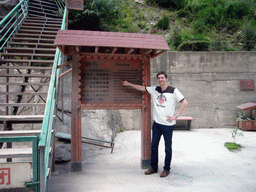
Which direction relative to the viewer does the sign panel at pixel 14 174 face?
toward the camera

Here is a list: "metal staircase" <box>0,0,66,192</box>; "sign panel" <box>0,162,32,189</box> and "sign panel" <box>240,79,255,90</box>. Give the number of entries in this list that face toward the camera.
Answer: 3

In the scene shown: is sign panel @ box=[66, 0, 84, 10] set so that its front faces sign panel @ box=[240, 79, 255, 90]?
no

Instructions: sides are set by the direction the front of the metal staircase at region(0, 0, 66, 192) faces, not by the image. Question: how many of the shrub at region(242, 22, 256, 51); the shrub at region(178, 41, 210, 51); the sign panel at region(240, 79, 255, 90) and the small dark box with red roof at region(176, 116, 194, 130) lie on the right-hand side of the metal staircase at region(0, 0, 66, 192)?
0

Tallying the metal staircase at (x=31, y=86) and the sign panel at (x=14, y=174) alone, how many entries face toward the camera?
2

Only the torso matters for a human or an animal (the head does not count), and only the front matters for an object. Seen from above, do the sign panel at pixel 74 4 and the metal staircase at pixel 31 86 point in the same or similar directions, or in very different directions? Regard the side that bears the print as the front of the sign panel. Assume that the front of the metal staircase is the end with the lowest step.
same or similar directions

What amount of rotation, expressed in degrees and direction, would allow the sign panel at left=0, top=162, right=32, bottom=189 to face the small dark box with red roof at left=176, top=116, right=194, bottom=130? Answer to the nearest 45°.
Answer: approximately 135° to its left

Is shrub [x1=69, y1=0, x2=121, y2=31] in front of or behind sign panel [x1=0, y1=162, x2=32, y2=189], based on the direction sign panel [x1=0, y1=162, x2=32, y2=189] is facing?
behind

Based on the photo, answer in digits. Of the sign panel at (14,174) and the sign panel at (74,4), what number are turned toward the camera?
2

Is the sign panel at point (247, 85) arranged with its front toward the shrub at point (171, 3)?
no

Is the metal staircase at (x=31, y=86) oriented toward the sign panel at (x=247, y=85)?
no

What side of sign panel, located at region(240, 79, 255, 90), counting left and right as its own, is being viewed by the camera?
front

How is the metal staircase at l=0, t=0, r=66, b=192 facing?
toward the camera

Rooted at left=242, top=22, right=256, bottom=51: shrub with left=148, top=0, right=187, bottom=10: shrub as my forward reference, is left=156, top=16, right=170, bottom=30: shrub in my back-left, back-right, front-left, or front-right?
front-left

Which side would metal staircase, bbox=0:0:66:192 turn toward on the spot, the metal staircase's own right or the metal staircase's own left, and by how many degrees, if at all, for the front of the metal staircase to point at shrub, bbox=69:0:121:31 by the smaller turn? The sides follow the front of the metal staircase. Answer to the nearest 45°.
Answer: approximately 135° to the metal staircase's own left

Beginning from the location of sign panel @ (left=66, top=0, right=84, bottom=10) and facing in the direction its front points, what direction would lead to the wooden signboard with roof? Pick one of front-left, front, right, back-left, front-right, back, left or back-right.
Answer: front
